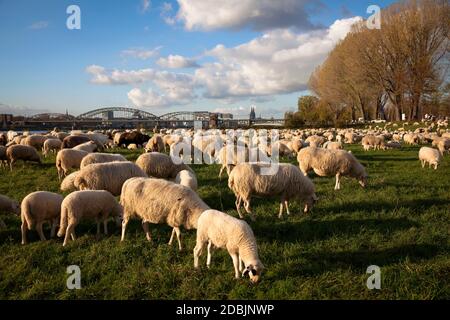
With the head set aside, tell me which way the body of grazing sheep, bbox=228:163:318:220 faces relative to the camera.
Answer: to the viewer's right

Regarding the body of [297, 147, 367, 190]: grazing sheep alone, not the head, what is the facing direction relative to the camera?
to the viewer's right

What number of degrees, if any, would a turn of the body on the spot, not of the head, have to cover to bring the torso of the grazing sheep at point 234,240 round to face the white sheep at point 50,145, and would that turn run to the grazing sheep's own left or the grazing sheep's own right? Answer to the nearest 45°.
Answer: approximately 180°

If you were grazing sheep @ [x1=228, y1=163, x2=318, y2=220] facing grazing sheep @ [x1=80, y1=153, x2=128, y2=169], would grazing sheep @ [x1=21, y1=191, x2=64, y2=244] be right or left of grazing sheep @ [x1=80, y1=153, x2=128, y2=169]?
left

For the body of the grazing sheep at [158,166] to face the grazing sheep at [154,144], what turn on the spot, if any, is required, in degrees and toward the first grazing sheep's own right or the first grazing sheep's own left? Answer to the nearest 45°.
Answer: approximately 90° to the first grazing sheep's own left

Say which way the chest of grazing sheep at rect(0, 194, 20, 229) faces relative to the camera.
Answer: to the viewer's right

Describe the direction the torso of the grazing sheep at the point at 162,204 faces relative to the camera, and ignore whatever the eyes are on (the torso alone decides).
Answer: to the viewer's right
